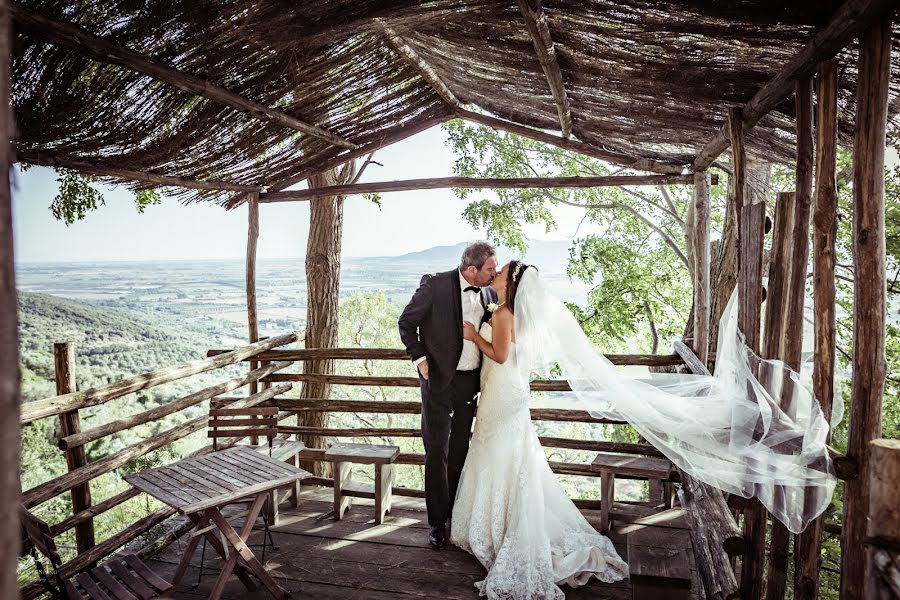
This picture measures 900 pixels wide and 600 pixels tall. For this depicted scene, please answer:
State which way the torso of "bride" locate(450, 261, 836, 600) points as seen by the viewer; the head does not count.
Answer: to the viewer's left

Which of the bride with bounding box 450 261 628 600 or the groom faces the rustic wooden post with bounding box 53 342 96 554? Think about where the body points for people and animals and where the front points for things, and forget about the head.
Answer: the bride

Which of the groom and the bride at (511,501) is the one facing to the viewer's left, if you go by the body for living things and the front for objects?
the bride

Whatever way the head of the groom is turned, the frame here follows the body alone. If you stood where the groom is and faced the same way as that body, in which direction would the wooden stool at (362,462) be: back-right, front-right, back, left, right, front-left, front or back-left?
back

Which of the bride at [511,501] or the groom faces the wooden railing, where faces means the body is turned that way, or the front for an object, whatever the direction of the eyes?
the bride

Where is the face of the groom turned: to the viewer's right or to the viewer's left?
to the viewer's right

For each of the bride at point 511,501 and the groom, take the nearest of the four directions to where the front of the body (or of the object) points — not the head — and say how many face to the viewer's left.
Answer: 1

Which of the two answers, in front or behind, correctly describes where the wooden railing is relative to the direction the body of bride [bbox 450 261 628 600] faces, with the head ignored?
in front

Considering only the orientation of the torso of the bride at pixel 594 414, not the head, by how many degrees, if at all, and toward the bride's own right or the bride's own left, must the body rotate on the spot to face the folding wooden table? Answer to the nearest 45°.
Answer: approximately 45° to the bride's own left

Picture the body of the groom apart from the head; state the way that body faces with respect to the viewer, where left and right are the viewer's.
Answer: facing the viewer and to the right of the viewer

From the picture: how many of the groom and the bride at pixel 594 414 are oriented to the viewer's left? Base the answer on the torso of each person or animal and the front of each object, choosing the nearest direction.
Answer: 1

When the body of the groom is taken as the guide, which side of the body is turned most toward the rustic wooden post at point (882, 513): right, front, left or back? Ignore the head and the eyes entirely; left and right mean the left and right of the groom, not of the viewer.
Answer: front

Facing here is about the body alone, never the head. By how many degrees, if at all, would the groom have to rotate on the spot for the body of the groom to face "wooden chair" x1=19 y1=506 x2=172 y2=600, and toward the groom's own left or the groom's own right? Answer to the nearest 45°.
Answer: approximately 90° to the groom's own right
